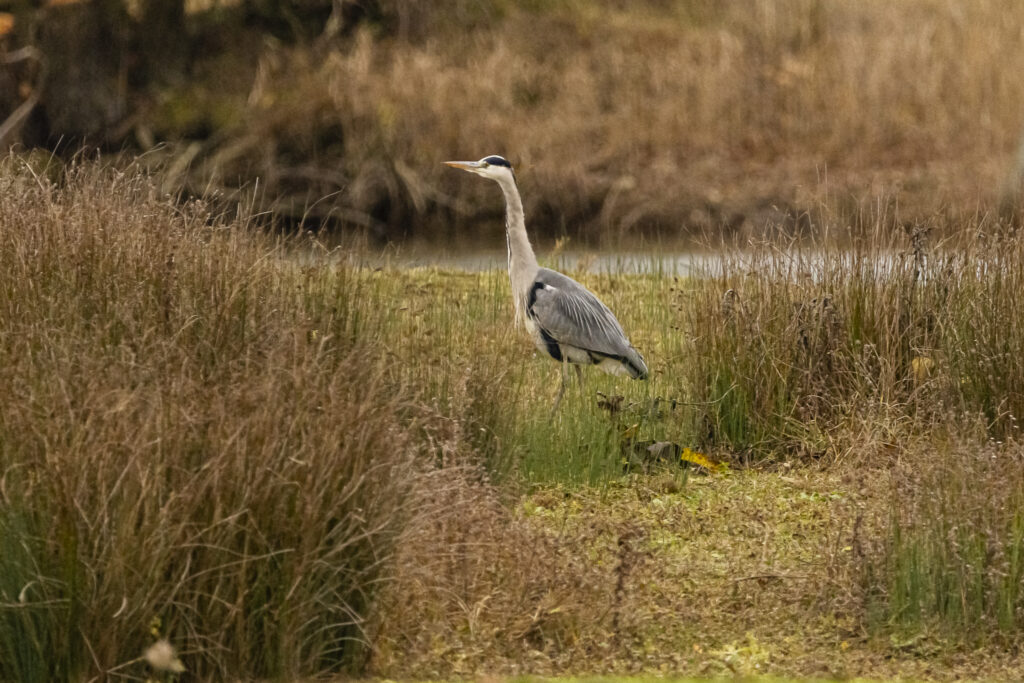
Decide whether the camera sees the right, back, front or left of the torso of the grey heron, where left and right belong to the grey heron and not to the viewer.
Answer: left

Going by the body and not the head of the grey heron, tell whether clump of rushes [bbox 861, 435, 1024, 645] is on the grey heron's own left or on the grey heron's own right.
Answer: on the grey heron's own left

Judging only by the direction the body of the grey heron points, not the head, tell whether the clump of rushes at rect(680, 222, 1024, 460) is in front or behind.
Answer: behind

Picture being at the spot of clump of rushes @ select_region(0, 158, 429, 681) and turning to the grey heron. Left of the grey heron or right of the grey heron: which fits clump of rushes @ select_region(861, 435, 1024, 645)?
right

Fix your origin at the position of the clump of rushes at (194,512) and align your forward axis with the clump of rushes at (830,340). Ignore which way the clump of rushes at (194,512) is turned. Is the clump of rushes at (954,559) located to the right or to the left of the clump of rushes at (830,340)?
right

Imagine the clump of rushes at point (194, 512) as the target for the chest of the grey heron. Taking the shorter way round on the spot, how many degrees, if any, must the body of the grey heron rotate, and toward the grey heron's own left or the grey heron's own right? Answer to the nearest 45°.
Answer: approximately 90° to the grey heron's own left
